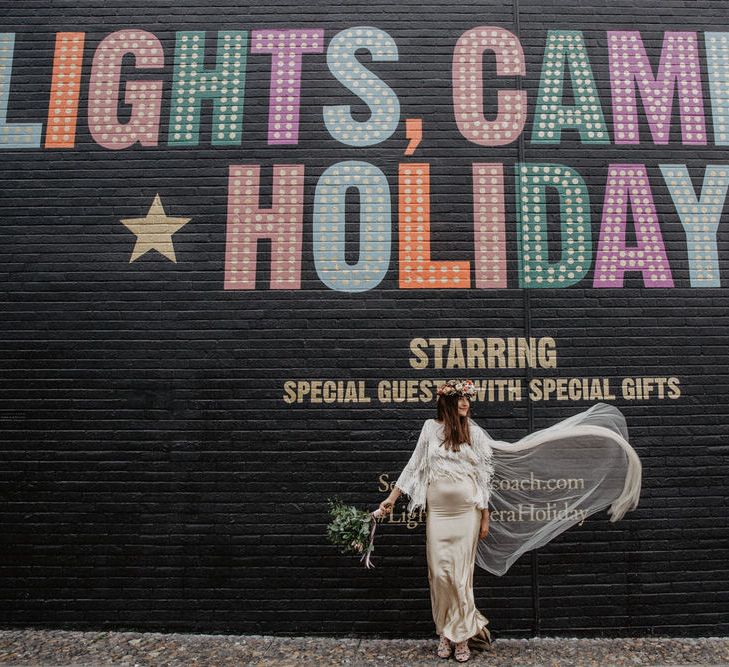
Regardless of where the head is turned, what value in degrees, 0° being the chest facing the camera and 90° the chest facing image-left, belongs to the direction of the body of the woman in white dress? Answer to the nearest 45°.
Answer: approximately 0°

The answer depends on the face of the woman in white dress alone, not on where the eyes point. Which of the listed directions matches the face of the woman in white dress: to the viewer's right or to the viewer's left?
to the viewer's right

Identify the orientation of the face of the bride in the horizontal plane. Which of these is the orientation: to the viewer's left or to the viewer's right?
to the viewer's right
